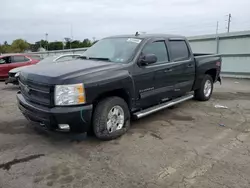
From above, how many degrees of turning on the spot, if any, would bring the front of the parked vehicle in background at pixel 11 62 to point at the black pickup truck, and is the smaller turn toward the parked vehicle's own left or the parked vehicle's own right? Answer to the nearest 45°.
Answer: approximately 90° to the parked vehicle's own left

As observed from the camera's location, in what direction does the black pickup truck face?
facing the viewer and to the left of the viewer

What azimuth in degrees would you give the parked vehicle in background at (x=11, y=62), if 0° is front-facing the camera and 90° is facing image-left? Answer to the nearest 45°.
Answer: approximately 90°

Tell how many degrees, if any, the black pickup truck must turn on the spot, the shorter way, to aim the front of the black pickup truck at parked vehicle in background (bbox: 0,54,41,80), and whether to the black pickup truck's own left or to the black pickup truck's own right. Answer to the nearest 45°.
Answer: approximately 90° to the black pickup truck's own right

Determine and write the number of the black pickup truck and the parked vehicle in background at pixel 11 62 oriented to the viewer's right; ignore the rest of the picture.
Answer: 0
